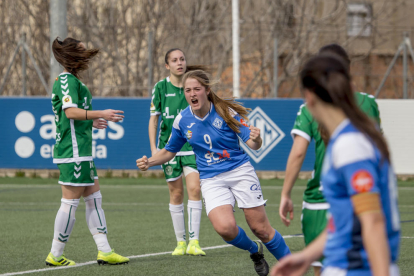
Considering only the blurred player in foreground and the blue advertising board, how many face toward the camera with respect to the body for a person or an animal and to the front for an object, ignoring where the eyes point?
1

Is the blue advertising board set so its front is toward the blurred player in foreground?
yes

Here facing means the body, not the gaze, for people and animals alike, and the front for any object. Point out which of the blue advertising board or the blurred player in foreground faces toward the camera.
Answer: the blue advertising board

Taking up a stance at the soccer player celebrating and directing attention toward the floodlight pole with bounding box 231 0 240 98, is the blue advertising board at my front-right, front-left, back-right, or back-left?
front-left

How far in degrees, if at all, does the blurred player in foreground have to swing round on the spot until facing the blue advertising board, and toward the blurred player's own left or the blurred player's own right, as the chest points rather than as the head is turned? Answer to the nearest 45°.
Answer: approximately 45° to the blurred player's own right

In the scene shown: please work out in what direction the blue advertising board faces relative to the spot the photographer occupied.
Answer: facing the viewer

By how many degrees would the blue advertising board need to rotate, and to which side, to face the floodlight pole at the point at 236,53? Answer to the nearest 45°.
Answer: approximately 135° to its left

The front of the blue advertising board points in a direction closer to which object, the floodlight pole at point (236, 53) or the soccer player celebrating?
the soccer player celebrating

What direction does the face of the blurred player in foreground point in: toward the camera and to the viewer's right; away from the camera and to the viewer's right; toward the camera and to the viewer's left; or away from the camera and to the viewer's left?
away from the camera and to the viewer's left
